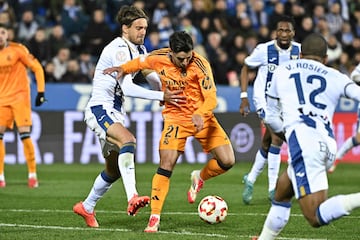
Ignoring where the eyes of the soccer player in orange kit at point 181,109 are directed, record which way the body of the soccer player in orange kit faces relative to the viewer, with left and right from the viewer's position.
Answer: facing the viewer

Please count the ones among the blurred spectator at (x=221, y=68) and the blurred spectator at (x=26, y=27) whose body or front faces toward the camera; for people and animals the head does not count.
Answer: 2

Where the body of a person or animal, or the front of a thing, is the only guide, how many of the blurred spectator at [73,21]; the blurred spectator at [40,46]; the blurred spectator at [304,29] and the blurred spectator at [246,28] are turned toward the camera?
4

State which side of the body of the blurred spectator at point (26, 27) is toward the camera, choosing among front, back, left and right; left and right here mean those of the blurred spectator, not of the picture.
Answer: front

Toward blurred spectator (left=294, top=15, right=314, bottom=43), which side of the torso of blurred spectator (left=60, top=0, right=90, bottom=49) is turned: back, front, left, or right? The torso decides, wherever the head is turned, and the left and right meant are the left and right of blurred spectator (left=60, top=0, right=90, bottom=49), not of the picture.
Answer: left

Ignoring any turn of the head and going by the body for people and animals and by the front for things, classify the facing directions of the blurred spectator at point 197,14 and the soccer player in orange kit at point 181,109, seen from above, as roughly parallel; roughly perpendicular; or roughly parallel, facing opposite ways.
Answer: roughly parallel

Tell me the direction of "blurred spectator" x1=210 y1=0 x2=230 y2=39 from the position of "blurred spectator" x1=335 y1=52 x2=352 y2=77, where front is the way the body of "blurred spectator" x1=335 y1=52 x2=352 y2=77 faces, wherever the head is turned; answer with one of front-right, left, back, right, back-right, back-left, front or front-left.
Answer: right

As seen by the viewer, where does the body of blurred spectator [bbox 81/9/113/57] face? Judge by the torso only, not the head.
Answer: toward the camera

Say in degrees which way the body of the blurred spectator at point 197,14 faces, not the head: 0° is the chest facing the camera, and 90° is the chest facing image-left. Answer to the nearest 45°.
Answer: approximately 0°

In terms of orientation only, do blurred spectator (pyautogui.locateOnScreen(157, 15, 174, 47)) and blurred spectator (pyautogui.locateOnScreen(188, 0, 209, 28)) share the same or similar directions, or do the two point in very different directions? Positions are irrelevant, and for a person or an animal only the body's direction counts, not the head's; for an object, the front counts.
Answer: same or similar directions

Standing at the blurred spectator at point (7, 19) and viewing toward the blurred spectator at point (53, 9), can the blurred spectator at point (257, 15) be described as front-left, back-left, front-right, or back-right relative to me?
front-right

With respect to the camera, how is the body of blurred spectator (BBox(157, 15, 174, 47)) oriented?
toward the camera
